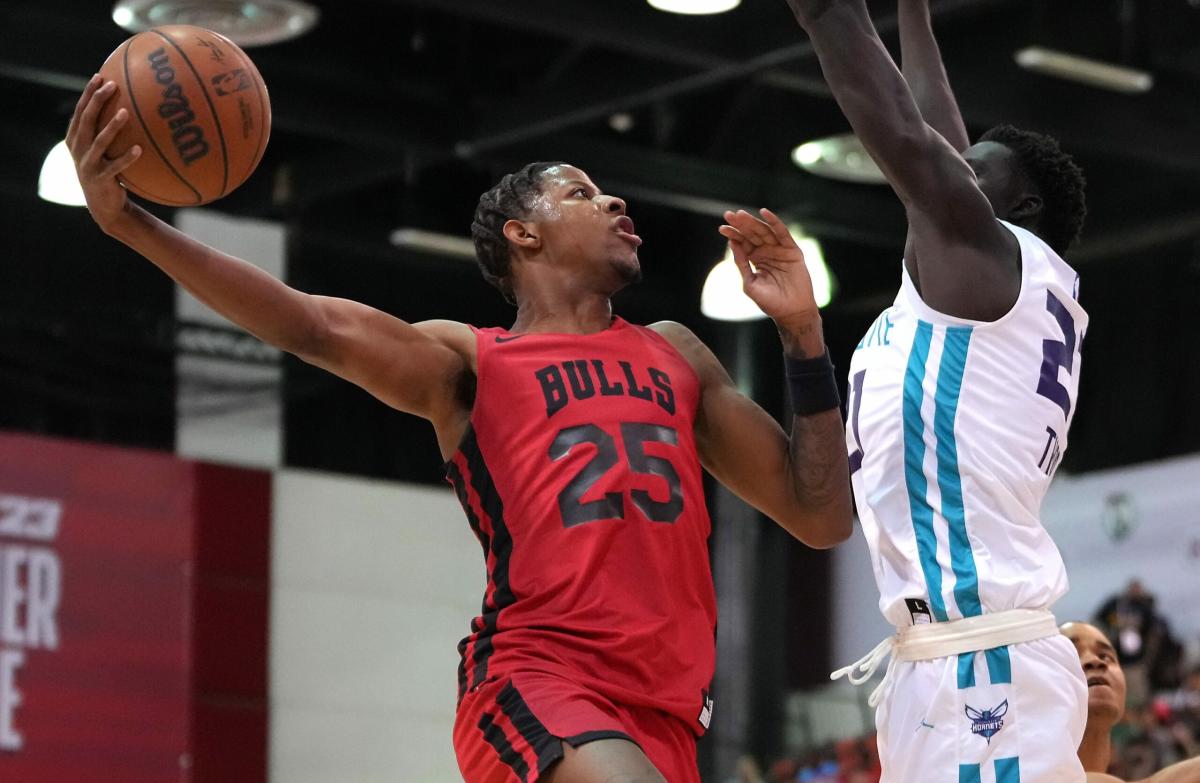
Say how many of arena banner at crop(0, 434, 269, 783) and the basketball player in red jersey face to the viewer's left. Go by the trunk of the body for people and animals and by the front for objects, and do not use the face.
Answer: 0

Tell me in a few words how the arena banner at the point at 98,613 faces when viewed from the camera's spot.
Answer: facing the viewer and to the right of the viewer

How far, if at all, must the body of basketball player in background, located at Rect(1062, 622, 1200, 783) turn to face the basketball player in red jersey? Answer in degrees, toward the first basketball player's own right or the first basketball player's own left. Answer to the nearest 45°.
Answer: approximately 90° to the first basketball player's own right

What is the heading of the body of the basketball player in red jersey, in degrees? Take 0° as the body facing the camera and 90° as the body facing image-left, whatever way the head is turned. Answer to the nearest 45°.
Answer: approximately 315°

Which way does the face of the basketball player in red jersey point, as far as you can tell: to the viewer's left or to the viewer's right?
to the viewer's right

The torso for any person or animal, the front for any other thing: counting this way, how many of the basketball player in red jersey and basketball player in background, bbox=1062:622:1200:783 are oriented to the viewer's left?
0

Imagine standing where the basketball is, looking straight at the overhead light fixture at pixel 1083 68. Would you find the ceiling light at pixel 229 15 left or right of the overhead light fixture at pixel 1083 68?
left

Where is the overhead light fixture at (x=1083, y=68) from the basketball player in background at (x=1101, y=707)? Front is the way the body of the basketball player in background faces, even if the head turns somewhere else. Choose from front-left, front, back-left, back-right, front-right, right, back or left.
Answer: back-left

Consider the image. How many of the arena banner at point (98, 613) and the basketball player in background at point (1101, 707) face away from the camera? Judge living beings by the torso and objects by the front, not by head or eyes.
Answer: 0

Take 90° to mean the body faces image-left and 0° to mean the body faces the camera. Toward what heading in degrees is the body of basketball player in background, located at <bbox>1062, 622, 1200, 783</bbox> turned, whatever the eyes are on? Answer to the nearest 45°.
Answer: approximately 315°
